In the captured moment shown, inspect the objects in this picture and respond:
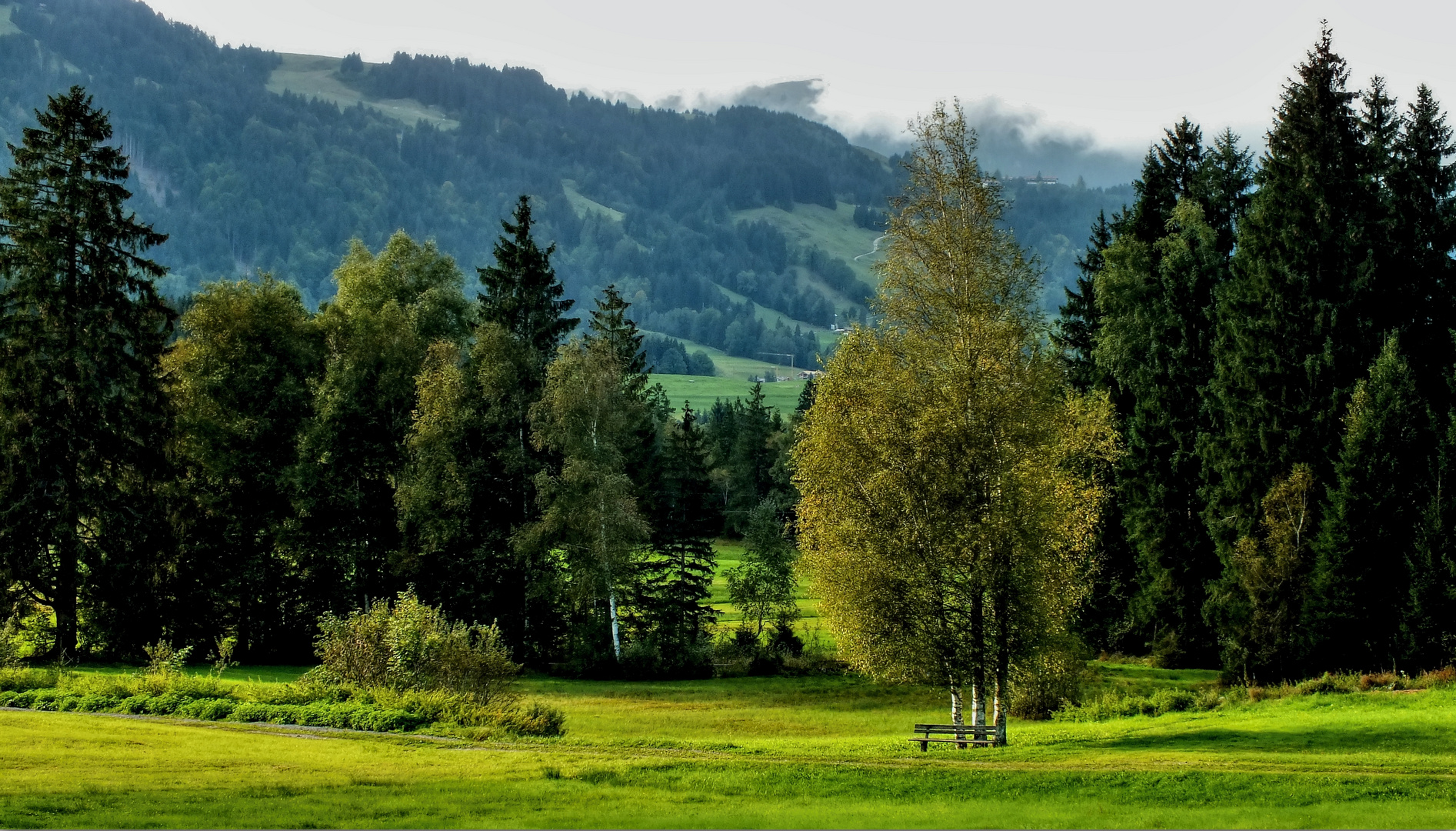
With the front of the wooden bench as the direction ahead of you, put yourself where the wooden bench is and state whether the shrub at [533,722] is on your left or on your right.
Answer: on your right

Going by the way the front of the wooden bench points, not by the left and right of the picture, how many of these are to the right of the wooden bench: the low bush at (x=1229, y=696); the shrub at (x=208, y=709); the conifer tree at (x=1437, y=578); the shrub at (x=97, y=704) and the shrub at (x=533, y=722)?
3

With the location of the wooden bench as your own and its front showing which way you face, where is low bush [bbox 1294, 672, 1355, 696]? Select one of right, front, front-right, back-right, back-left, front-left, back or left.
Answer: back-left

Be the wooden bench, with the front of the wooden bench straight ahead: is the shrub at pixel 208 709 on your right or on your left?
on your right

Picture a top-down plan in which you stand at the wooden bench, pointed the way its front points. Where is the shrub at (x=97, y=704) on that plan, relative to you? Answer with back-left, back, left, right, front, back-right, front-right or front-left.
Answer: right

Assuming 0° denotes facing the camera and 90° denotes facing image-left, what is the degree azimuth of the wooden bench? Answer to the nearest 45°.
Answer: approximately 0°

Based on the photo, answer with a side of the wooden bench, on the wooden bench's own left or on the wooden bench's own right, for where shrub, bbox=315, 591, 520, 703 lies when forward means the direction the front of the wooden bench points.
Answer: on the wooden bench's own right

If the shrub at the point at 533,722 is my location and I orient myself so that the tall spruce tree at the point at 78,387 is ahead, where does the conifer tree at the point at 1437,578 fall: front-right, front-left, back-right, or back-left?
back-right

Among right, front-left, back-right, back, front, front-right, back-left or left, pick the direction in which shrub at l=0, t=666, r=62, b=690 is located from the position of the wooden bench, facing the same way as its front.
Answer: right

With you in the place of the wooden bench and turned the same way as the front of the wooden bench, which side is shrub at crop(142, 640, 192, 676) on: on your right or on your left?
on your right

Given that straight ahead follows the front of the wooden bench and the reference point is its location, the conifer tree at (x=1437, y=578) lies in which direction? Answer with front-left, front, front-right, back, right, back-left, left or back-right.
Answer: back-left

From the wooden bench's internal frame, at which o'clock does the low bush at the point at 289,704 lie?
The low bush is roughly at 3 o'clock from the wooden bench.

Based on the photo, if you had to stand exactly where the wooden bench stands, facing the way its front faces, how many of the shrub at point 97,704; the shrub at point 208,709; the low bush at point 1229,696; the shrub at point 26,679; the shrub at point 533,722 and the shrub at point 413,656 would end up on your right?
5

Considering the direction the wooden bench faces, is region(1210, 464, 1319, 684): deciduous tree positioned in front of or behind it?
behind
